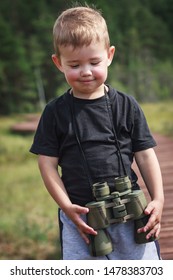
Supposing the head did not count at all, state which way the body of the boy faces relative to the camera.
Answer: toward the camera
